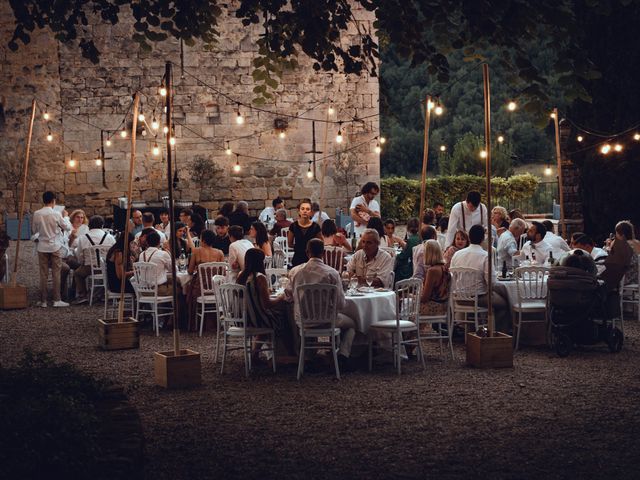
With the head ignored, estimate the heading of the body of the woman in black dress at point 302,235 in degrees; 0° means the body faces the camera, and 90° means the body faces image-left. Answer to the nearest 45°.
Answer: approximately 0°

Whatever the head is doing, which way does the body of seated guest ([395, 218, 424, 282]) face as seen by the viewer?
to the viewer's left

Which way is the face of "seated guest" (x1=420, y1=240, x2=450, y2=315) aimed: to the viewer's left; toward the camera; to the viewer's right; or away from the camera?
away from the camera

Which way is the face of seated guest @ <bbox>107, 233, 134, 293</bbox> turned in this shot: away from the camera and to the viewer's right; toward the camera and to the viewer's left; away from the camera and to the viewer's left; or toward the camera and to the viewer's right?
away from the camera and to the viewer's right

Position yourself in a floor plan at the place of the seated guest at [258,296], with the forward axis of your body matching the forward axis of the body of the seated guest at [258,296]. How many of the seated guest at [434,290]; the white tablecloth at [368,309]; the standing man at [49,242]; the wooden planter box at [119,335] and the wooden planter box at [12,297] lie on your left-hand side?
3

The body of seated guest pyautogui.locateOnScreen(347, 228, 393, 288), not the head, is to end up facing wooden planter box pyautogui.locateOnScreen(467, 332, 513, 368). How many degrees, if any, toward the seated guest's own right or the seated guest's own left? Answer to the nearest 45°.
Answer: approximately 90° to the seated guest's own left

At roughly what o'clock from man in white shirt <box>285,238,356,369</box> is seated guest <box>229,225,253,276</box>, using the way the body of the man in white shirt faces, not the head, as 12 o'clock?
The seated guest is roughly at 11 o'clock from the man in white shirt.

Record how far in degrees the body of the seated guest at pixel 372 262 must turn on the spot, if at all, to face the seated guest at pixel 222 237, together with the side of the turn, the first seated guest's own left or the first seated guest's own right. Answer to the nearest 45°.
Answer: approximately 90° to the first seated guest's own right

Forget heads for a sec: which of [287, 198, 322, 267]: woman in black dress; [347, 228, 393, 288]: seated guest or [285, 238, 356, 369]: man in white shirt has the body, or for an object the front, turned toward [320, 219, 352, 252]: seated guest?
the man in white shirt

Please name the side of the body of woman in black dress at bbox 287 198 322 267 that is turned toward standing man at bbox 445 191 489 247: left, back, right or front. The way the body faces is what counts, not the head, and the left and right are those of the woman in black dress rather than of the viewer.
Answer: left

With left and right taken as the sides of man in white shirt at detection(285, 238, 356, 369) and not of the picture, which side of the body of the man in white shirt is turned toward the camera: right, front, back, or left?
back

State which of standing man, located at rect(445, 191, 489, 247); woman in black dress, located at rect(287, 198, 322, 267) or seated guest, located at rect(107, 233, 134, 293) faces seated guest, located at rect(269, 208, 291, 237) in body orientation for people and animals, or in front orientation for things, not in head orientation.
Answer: seated guest, located at rect(107, 233, 134, 293)
